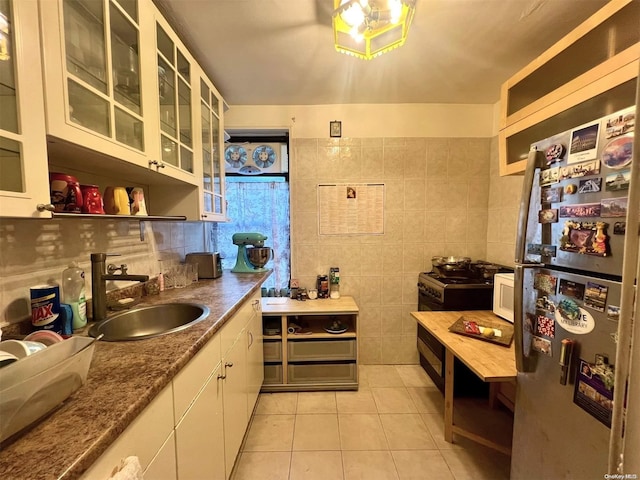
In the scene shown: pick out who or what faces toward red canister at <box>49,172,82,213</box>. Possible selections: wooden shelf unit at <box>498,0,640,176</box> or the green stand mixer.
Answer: the wooden shelf unit

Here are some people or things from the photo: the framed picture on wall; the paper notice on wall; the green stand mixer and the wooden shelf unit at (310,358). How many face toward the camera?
3

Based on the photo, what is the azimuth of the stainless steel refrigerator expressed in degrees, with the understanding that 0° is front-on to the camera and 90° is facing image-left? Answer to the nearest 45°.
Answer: approximately 45°

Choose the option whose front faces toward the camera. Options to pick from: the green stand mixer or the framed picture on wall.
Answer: the framed picture on wall

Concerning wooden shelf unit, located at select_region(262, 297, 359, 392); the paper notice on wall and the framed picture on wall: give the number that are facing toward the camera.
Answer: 3

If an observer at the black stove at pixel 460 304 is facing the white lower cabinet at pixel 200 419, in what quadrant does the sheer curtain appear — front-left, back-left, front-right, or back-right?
front-right

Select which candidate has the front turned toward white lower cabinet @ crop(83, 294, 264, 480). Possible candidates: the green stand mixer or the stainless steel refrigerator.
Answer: the stainless steel refrigerator

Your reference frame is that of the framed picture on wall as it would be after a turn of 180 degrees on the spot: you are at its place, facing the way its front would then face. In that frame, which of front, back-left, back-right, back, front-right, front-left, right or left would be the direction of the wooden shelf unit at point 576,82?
back-right

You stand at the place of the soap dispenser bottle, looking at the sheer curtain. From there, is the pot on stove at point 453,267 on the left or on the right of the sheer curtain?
right

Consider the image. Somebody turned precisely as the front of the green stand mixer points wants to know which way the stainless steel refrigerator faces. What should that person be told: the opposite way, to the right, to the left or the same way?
the opposite way

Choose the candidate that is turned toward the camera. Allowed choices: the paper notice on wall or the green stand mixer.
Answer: the paper notice on wall

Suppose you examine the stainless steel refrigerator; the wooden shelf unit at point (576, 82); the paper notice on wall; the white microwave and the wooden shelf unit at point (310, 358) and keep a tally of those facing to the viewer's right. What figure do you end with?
0

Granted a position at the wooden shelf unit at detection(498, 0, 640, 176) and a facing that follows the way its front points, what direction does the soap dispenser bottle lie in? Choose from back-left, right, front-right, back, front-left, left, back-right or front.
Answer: front

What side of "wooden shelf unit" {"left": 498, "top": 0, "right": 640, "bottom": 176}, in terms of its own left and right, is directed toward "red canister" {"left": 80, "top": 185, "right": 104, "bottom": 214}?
front

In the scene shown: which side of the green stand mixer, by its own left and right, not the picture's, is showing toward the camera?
right

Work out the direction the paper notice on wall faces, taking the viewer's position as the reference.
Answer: facing the viewer

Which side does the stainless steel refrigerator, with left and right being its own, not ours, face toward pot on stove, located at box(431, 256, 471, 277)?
right
